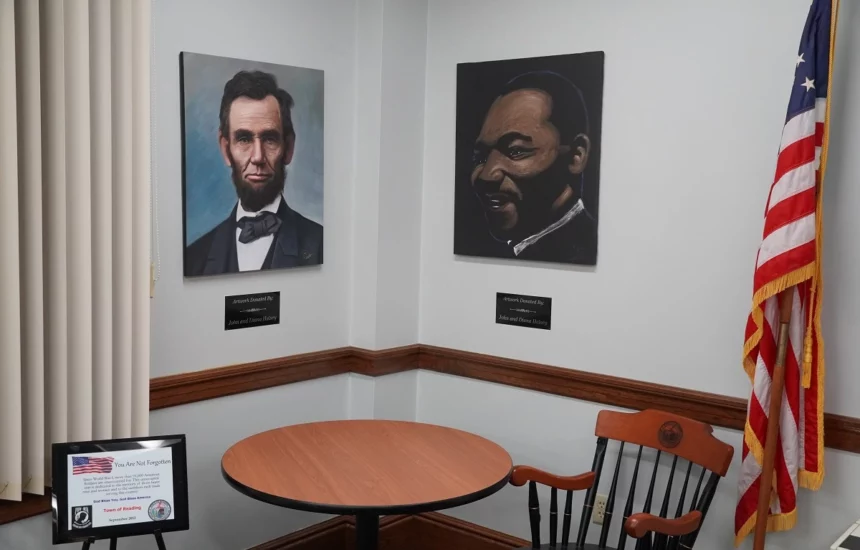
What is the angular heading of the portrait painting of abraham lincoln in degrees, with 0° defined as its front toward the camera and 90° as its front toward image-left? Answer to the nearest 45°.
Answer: approximately 315°

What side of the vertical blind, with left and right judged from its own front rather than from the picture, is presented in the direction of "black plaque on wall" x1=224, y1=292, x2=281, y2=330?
left

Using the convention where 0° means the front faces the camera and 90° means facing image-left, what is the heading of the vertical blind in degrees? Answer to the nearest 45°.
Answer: approximately 315°

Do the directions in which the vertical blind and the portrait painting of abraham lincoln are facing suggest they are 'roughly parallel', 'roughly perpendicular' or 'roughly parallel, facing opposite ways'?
roughly parallel

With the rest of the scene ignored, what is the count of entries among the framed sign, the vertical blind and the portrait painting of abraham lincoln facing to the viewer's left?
0

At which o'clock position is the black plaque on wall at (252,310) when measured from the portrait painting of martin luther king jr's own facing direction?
The black plaque on wall is roughly at 1 o'clock from the portrait painting of martin luther king jr.

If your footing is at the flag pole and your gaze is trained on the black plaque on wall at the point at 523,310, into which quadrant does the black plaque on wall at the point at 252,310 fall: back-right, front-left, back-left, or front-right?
front-left

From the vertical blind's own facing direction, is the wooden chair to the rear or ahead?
ahead

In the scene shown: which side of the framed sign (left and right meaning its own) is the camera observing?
front

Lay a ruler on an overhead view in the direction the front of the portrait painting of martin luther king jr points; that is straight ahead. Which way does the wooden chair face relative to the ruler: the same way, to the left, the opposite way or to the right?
the same way

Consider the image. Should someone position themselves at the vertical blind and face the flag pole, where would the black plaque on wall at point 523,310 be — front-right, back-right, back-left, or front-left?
front-left

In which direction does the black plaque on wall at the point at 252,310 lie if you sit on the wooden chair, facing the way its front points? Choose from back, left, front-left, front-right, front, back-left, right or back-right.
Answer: front-right

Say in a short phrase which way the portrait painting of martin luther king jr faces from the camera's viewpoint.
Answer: facing the viewer and to the left of the viewer
